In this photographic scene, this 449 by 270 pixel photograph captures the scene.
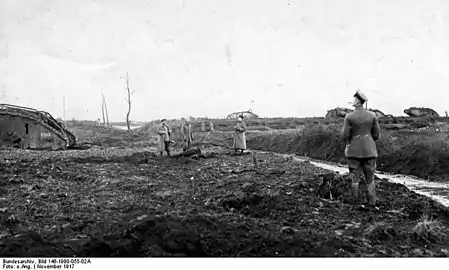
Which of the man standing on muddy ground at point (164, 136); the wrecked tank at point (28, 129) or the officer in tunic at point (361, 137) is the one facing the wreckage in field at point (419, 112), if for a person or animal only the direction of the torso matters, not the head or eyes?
the officer in tunic

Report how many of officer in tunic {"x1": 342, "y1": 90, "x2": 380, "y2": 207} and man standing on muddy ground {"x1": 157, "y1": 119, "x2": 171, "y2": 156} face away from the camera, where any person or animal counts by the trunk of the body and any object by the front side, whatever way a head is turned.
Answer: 1

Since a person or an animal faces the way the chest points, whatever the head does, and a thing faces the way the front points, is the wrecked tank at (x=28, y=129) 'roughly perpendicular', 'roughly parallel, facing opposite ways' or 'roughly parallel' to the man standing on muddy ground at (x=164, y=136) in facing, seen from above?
roughly perpendicular

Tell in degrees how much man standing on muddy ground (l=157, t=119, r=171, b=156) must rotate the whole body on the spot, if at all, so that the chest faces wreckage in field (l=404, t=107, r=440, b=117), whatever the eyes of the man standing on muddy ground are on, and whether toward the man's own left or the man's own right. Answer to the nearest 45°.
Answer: approximately 135° to the man's own left

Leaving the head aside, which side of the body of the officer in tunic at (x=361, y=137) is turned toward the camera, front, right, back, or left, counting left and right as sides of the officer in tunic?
back

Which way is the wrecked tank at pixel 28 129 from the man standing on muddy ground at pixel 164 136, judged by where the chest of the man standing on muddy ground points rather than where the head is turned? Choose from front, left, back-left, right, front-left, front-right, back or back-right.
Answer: back-right

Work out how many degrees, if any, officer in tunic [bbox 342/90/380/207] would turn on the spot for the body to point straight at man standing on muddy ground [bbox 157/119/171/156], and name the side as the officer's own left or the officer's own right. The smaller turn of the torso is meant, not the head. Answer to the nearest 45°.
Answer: approximately 45° to the officer's own left

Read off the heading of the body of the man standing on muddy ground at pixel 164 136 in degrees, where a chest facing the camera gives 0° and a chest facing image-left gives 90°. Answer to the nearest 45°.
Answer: approximately 0°

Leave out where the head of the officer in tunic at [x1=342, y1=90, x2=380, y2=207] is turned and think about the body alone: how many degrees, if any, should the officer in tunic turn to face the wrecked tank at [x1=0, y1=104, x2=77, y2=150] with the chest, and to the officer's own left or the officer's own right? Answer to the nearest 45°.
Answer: approximately 45° to the officer's own left
